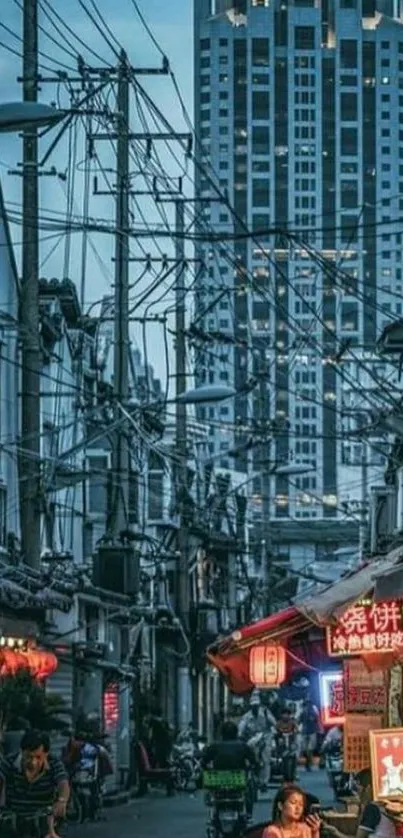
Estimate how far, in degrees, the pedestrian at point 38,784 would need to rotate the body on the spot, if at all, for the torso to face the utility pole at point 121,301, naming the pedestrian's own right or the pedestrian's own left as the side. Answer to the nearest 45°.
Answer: approximately 180°

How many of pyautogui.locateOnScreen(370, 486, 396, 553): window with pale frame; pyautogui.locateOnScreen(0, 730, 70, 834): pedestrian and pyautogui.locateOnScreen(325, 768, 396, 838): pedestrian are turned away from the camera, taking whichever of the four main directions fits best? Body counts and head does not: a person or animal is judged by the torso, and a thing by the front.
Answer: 0

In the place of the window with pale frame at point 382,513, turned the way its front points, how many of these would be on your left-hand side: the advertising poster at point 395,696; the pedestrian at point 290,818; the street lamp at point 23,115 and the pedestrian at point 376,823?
4

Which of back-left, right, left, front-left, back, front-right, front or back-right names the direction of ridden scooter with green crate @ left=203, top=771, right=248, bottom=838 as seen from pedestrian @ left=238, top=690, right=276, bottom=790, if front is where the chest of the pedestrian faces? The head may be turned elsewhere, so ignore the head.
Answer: front

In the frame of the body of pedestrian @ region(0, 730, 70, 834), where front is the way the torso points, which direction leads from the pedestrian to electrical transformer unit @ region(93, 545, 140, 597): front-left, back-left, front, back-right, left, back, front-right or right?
back

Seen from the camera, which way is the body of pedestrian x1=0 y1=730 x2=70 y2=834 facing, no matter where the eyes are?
toward the camera

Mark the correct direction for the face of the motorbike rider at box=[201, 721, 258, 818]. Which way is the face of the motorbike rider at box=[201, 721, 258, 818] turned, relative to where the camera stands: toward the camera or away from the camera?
away from the camera

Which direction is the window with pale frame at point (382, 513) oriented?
to the viewer's left

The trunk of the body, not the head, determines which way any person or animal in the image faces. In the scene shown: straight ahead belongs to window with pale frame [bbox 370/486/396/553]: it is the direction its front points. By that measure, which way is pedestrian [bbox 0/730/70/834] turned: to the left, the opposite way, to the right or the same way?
to the left
